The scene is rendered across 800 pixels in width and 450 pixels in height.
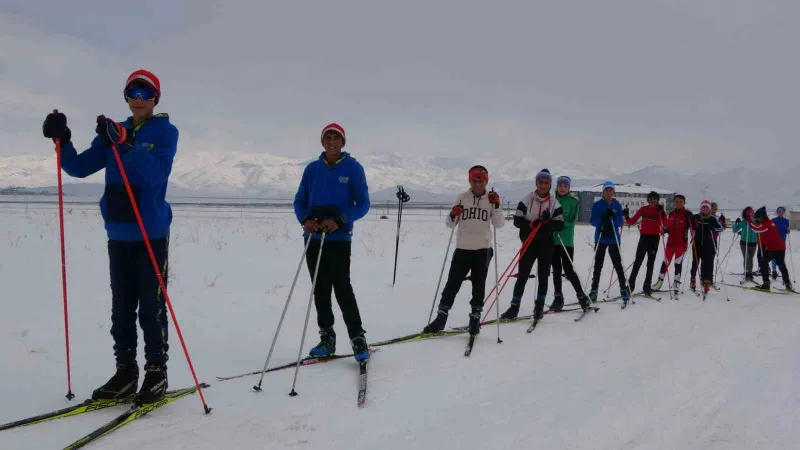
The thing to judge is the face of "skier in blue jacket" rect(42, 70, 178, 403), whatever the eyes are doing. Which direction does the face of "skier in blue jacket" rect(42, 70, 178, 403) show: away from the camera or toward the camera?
toward the camera

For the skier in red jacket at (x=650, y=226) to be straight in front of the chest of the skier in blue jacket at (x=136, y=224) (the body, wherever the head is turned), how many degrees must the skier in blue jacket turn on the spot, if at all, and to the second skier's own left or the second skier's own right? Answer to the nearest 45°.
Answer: approximately 135° to the second skier's own left

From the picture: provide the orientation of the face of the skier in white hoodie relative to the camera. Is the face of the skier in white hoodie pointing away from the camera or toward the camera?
toward the camera

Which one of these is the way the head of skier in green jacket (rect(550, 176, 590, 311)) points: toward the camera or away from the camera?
toward the camera

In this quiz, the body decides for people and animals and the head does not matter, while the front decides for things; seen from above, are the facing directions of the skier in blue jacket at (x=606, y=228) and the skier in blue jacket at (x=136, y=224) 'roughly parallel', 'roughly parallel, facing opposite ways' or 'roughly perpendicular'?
roughly parallel

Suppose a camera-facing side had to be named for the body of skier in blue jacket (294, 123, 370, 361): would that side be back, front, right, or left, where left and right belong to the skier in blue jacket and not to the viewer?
front

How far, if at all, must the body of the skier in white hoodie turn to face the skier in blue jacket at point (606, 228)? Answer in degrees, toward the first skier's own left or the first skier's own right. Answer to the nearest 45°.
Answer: approximately 135° to the first skier's own left

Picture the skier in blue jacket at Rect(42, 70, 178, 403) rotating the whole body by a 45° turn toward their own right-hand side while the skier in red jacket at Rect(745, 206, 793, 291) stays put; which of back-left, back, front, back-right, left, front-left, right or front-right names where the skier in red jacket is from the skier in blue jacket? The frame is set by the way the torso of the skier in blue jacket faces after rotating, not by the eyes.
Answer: back

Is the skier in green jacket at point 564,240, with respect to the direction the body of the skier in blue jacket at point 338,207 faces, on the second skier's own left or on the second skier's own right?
on the second skier's own left

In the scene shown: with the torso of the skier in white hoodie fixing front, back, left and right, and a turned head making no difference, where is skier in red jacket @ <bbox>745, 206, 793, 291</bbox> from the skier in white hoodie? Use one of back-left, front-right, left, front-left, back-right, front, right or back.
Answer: back-left

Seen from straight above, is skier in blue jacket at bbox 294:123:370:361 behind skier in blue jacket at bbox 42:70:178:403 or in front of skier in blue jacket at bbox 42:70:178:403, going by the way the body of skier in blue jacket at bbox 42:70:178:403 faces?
behind

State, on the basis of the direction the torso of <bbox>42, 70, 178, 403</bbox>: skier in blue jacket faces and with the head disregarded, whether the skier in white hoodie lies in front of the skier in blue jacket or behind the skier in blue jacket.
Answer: behind

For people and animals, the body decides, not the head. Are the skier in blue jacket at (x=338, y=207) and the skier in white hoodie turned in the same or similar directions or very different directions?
same or similar directions
